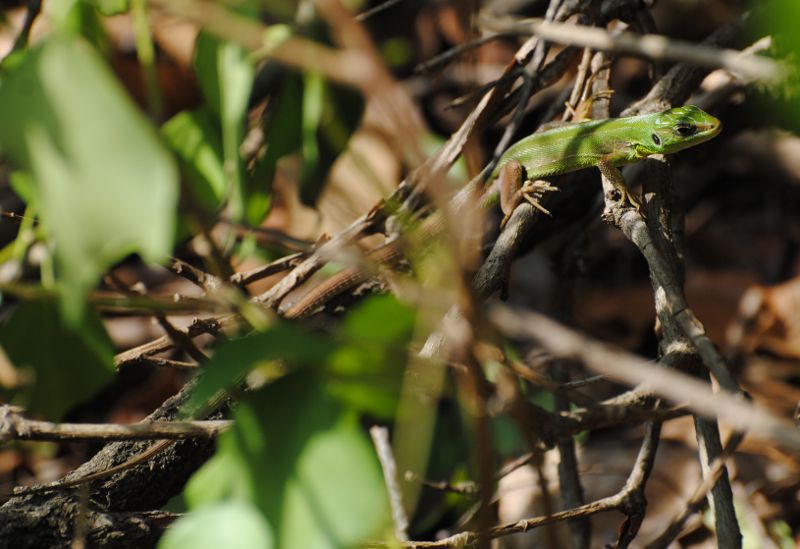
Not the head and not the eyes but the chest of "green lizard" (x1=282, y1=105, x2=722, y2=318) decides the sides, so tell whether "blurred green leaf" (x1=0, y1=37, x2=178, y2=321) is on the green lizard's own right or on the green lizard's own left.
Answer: on the green lizard's own right

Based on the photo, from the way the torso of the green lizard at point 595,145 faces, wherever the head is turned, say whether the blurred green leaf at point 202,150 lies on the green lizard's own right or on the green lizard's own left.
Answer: on the green lizard's own right

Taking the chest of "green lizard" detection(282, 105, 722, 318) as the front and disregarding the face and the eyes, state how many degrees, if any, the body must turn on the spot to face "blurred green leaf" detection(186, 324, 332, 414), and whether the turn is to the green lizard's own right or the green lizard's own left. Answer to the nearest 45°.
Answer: approximately 90° to the green lizard's own right

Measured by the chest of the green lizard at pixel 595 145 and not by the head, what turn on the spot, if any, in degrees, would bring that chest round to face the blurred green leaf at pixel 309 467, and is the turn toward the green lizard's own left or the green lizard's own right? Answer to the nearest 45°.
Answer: approximately 90° to the green lizard's own right

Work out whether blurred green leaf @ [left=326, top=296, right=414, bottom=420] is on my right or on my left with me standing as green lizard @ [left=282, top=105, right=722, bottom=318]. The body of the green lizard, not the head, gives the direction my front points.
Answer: on my right

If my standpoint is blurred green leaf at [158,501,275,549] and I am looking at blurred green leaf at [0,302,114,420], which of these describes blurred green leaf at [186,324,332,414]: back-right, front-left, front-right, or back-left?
front-right

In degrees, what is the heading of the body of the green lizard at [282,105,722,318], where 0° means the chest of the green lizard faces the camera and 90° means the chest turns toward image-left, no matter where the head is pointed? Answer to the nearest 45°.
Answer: approximately 270°

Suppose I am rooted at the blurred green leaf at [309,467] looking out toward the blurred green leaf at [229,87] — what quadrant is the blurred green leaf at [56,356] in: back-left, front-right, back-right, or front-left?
front-left

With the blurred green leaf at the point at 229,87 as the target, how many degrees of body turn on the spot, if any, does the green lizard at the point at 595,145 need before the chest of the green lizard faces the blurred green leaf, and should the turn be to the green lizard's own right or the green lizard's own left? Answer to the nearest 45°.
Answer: approximately 135° to the green lizard's own right
